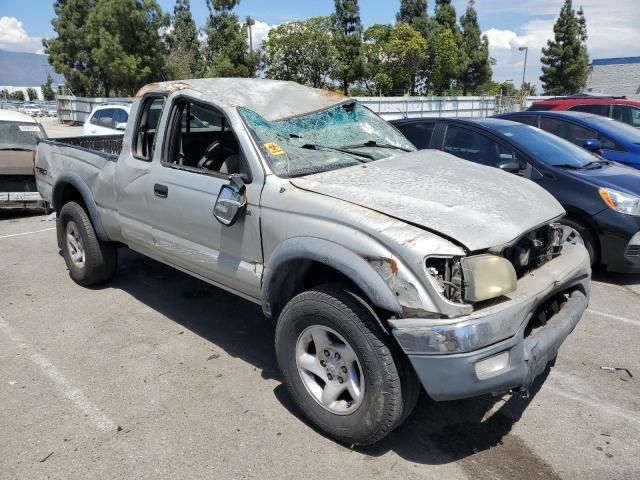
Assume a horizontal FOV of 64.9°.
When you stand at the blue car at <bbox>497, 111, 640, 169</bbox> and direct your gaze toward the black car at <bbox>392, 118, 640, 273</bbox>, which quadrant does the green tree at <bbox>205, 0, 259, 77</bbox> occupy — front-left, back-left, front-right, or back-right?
back-right

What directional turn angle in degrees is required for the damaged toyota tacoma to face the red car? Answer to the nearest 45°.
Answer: approximately 90° to its left

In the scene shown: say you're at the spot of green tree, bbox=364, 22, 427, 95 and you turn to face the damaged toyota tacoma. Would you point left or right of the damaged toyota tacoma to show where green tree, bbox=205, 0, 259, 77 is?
right

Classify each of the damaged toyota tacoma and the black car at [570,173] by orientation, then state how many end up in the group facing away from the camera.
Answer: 0

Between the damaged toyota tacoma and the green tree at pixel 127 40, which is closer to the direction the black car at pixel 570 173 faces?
the damaged toyota tacoma

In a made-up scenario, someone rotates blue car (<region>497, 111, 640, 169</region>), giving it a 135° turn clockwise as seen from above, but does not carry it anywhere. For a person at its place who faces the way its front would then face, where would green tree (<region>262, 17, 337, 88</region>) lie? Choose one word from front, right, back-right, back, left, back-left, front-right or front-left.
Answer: front-right

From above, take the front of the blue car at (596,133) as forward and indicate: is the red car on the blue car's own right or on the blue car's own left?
on the blue car's own left

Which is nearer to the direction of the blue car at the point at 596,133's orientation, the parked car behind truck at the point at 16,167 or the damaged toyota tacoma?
the damaged toyota tacoma

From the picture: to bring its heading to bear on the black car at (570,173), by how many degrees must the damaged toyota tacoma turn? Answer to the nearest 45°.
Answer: approximately 90° to its left

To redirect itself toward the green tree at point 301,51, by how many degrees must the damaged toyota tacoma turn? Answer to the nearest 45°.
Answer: approximately 135° to its left

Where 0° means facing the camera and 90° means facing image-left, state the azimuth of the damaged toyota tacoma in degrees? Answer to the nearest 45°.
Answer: approximately 315°

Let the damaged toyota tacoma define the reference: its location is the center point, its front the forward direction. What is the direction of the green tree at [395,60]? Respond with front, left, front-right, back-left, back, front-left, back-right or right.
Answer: back-left

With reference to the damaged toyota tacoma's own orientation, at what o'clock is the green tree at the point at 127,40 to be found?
The green tree is roughly at 7 o'clock from the damaged toyota tacoma.
